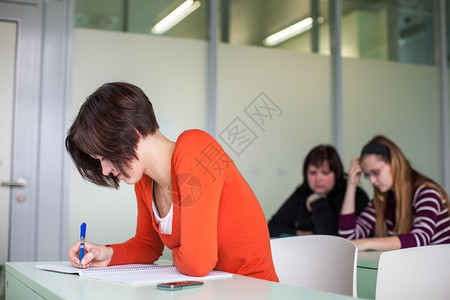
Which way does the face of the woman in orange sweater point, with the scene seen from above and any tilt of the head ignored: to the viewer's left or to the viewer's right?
to the viewer's left

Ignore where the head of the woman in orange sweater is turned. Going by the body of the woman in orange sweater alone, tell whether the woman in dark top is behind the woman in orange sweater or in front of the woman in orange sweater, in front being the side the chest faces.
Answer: behind

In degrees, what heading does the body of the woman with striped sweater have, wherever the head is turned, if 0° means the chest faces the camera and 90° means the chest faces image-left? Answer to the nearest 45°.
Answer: approximately 45°

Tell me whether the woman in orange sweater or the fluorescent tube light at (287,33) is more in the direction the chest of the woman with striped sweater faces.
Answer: the woman in orange sweater

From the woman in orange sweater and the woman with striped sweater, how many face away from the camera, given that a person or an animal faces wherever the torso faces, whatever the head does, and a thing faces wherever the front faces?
0

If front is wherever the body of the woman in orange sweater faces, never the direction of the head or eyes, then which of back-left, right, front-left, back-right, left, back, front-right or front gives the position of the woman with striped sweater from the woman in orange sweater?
back

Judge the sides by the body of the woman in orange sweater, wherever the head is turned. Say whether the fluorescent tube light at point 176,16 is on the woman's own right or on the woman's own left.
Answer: on the woman's own right

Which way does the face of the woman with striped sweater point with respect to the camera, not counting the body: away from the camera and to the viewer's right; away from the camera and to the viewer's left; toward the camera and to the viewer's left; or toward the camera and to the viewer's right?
toward the camera and to the viewer's left

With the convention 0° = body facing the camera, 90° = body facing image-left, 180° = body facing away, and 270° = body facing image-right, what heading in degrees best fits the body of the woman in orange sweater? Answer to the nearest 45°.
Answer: approximately 45°
